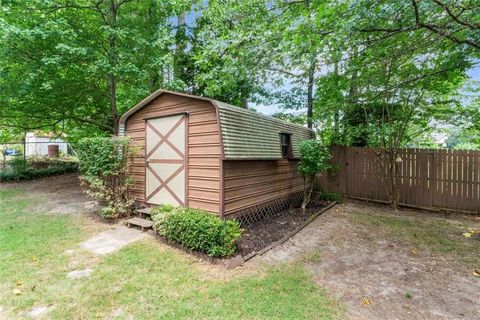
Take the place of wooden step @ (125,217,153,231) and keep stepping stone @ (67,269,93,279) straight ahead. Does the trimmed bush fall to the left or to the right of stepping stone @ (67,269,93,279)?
left

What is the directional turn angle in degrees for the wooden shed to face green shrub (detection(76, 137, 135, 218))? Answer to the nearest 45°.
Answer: approximately 45° to its right

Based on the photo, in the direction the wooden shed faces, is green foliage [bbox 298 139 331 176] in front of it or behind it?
behind

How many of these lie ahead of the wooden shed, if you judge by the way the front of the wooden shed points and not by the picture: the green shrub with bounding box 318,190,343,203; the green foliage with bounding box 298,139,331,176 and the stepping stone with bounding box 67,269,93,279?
1

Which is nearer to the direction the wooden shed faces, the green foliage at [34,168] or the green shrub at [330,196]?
the green foliage

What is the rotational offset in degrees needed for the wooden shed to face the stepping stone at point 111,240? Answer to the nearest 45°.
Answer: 0° — it already faces it

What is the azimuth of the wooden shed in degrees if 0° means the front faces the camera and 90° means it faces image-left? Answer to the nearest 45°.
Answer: approximately 45°

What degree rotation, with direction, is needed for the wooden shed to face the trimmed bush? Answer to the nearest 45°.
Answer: approximately 45° to its left

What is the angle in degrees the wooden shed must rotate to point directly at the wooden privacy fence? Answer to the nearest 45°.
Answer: approximately 135° to its left

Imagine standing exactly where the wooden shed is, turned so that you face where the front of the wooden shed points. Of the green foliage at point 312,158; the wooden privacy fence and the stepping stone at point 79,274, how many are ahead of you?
1
